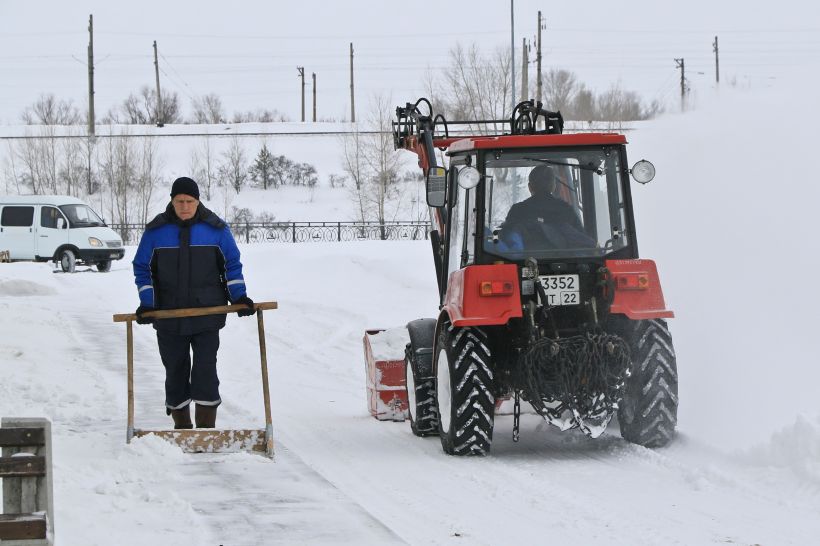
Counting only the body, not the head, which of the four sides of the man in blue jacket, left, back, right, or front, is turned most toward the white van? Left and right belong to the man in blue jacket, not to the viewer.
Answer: back

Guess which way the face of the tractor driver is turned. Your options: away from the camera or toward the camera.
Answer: away from the camera

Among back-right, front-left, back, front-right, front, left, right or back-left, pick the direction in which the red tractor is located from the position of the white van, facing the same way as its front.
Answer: front-right

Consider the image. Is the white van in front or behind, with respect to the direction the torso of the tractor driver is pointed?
in front

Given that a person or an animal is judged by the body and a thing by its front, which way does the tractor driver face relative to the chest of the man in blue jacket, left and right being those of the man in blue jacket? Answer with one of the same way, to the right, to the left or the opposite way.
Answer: the opposite way

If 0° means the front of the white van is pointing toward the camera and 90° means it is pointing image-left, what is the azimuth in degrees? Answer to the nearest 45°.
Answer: approximately 315°

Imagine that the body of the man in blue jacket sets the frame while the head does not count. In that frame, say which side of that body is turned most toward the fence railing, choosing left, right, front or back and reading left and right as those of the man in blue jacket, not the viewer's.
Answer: back

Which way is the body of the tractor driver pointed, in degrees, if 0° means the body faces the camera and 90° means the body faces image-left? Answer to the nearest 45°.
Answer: approximately 180°

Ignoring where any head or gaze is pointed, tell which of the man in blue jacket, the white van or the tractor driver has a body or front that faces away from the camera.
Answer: the tractor driver

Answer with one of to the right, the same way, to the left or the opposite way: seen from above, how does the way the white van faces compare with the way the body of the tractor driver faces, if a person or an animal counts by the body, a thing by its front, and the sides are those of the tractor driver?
to the right
